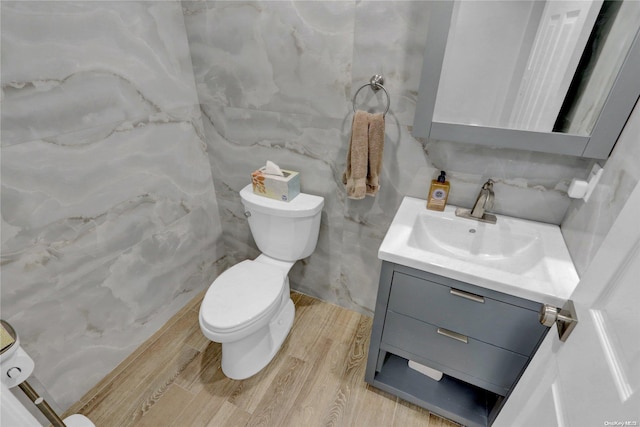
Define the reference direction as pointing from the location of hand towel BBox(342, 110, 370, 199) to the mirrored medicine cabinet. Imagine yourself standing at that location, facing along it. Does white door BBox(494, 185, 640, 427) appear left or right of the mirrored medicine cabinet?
right

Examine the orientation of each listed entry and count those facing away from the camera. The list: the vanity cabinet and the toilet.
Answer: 0

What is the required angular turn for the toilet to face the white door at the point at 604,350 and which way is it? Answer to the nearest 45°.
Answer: approximately 90° to its left

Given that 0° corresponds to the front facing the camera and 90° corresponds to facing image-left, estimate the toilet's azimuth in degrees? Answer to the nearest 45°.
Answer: approximately 45°

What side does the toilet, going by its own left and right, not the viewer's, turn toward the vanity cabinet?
left
